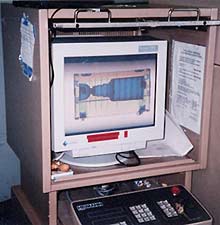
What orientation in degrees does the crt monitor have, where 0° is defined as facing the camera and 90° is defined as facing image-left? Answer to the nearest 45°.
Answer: approximately 315°

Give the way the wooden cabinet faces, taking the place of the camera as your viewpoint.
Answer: facing the viewer and to the right of the viewer
